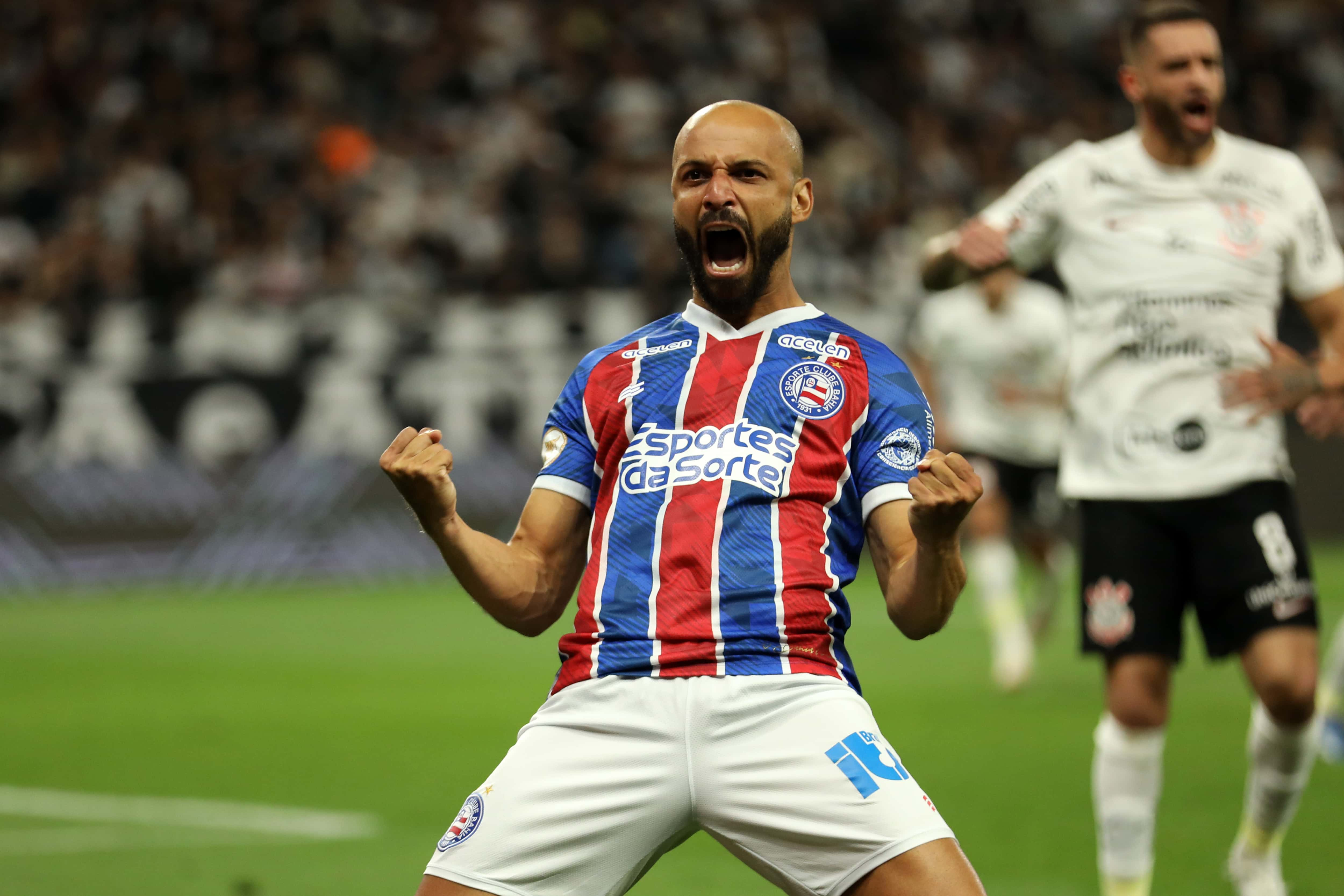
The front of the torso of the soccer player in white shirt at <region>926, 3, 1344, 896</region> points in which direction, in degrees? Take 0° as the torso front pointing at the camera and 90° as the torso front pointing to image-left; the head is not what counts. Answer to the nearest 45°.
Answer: approximately 0°

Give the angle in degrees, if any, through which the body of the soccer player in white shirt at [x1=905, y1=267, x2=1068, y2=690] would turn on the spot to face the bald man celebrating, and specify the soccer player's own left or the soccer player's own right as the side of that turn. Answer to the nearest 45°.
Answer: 0° — they already face them

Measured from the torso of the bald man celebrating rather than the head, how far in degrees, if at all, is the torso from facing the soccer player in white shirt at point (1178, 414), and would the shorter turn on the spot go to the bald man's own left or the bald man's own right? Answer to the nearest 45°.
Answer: approximately 135° to the bald man's own left

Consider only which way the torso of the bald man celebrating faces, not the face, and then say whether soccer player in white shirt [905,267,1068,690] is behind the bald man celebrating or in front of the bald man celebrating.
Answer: behind
